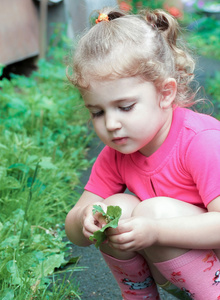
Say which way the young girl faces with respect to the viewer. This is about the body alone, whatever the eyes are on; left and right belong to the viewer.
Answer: facing the viewer and to the left of the viewer

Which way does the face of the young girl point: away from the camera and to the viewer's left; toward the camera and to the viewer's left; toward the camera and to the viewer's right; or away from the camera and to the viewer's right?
toward the camera and to the viewer's left
